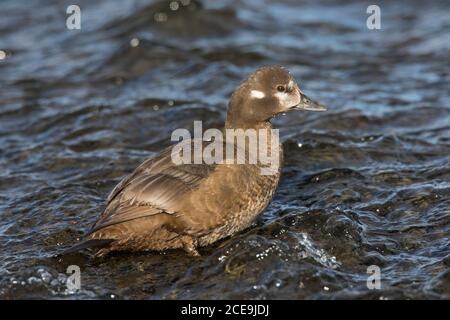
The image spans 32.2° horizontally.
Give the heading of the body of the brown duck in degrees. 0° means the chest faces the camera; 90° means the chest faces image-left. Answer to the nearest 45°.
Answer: approximately 270°
